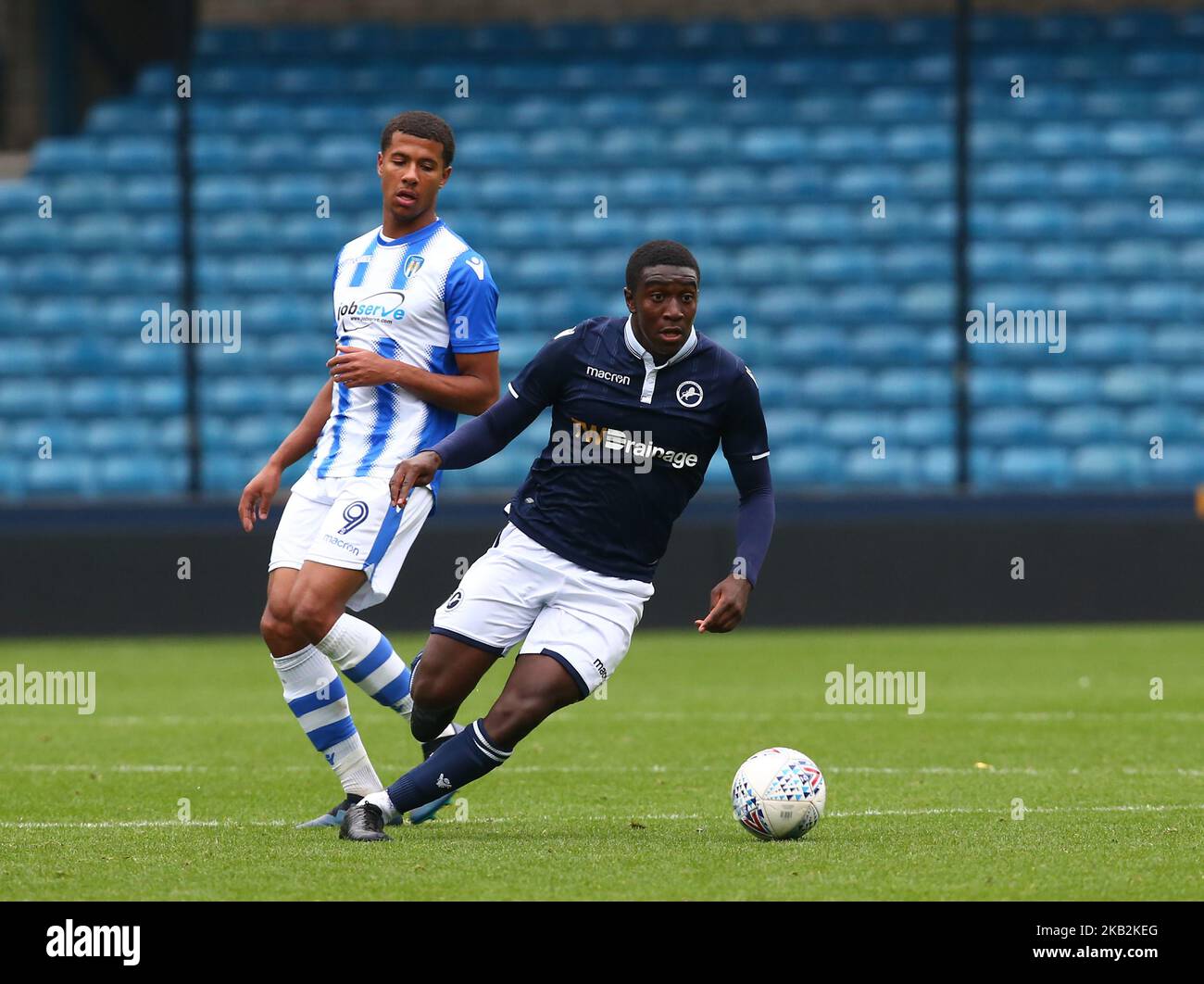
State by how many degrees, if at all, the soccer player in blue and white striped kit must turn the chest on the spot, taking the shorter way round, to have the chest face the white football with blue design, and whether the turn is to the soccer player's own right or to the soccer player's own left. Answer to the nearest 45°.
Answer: approximately 90° to the soccer player's own left

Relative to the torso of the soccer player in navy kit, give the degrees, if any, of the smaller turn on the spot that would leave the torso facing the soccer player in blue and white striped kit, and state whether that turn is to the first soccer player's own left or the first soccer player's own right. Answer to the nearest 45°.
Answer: approximately 135° to the first soccer player's own right

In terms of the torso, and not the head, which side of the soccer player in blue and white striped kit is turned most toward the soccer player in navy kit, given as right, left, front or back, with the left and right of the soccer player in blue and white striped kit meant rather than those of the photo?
left

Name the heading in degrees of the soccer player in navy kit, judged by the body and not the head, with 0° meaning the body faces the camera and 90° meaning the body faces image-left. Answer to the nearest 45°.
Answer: approximately 0°
